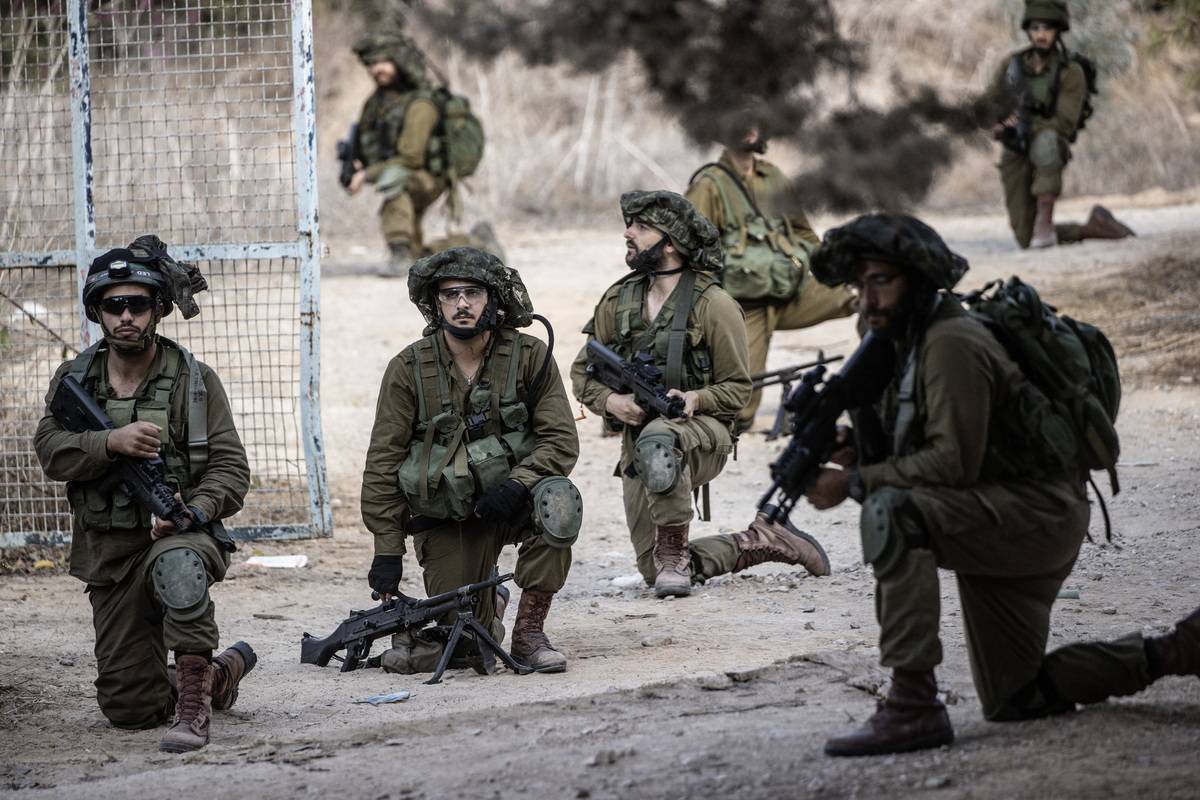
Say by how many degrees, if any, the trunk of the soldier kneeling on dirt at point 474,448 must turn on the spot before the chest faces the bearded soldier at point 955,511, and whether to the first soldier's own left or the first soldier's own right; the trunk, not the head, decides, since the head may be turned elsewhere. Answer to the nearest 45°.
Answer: approximately 45° to the first soldier's own left

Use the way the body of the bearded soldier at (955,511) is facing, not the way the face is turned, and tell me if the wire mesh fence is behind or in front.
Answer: in front

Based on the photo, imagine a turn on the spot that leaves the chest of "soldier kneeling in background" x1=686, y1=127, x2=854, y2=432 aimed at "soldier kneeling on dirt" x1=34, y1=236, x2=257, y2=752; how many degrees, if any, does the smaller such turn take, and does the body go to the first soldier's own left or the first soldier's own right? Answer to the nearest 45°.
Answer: approximately 90° to the first soldier's own right

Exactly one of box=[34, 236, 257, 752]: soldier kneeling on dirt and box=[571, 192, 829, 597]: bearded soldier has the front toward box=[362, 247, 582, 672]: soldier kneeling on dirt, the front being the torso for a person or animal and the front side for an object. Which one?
the bearded soldier

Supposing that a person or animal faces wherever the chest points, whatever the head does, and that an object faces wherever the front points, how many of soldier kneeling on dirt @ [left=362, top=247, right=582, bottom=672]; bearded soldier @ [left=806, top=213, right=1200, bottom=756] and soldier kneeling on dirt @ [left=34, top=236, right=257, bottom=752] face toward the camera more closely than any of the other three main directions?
2

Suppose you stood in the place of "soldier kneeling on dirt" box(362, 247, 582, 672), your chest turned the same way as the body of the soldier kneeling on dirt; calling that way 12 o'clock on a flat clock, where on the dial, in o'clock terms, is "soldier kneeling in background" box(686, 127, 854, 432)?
The soldier kneeling in background is roughly at 7 o'clock from the soldier kneeling on dirt.

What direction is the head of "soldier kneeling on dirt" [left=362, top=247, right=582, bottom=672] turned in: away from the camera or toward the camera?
toward the camera

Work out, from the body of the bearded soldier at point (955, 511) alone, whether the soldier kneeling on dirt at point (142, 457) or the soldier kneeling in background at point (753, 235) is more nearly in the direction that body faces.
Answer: the soldier kneeling on dirt

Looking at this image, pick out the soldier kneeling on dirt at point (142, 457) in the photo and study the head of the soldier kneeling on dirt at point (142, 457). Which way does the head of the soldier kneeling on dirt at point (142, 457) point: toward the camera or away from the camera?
toward the camera

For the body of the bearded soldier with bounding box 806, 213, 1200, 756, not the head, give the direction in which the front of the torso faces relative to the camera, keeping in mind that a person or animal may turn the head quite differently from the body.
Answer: to the viewer's left

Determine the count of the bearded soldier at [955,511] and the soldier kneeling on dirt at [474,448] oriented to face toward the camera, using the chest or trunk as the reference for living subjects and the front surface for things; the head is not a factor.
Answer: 1

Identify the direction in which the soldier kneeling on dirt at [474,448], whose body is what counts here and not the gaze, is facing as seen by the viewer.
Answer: toward the camera

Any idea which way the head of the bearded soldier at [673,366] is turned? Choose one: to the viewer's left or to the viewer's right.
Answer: to the viewer's left

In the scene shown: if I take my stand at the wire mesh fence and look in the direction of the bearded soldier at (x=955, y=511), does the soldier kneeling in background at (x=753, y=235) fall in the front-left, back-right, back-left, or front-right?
front-left

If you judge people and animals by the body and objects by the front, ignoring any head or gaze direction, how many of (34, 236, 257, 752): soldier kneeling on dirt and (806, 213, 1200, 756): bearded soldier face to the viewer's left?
1
